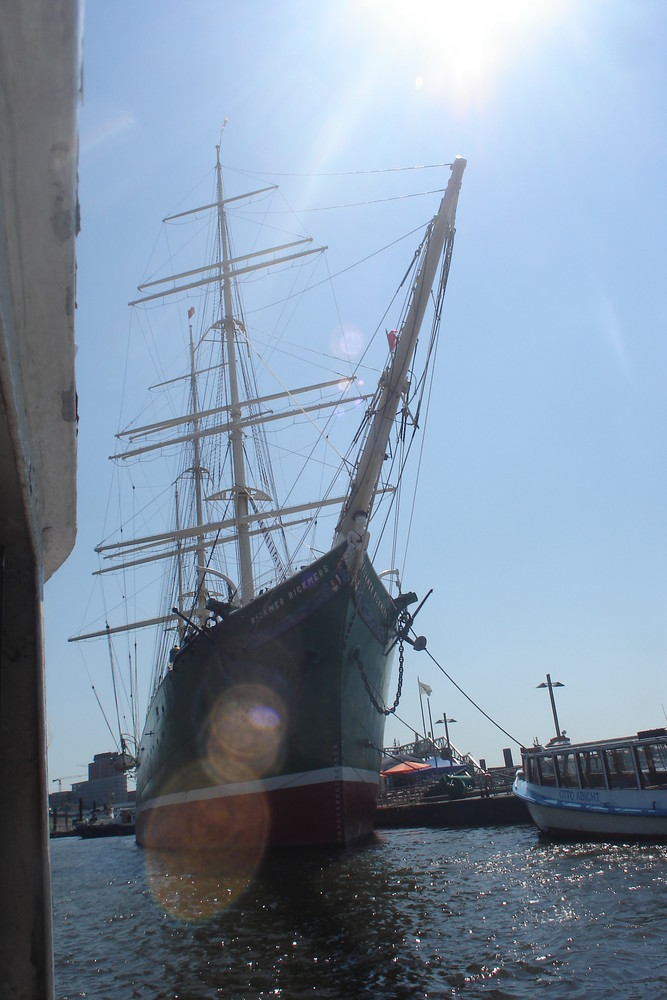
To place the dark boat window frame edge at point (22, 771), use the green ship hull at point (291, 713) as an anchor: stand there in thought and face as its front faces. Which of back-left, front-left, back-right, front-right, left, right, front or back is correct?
front-right

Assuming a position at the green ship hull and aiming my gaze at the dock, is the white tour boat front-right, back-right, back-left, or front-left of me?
front-right

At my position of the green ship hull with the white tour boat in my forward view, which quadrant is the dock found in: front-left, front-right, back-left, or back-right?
front-left

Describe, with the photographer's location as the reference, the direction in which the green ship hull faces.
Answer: facing the viewer and to the right of the viewer

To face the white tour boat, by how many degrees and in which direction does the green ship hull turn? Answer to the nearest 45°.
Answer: approximately 45° to its left

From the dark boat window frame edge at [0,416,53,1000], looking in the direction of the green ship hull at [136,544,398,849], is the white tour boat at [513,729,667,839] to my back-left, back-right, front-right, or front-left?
front-right

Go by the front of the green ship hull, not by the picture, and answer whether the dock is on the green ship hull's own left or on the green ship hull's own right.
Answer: on the green ship hull's own left
